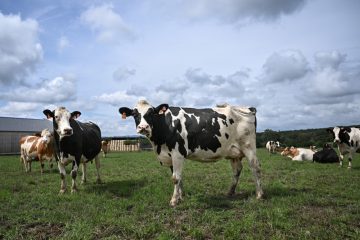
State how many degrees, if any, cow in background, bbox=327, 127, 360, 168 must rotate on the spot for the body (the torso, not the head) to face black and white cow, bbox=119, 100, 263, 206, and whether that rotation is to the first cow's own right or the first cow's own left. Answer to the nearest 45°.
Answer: approximately 45° to the first cow's own left

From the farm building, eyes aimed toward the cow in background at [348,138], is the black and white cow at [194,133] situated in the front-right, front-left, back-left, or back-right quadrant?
front-right

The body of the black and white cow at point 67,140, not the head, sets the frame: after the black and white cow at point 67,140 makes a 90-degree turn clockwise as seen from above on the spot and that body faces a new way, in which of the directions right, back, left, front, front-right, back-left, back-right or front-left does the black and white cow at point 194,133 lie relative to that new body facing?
back

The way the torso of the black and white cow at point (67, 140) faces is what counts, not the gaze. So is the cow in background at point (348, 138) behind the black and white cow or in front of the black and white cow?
behind

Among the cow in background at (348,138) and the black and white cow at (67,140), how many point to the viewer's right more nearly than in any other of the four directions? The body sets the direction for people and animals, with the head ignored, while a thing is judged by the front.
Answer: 0

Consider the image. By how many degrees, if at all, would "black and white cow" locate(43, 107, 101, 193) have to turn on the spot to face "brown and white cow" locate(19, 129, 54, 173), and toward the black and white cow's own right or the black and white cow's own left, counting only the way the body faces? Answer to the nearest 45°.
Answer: approximately 135° to the black and white cow's own right

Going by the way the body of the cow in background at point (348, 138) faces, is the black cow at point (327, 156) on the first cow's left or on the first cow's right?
on the first cow's right

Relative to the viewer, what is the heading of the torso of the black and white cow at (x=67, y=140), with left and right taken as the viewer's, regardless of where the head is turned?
facing the viewer and to the left of the viewer

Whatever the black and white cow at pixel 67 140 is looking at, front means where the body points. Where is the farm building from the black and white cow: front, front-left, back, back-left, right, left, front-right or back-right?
back-right

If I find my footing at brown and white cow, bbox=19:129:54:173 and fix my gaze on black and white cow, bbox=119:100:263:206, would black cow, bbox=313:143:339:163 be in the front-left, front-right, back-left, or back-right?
front-left
